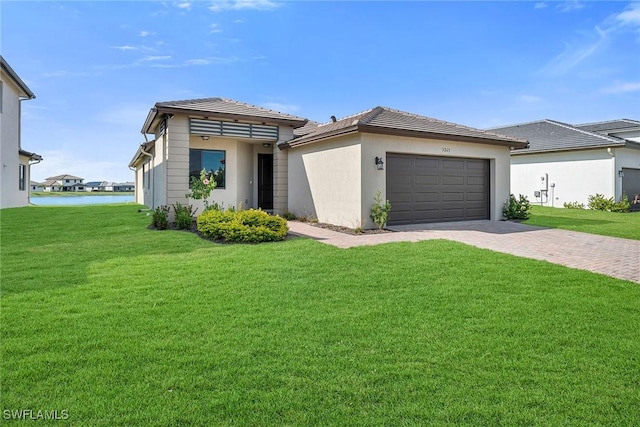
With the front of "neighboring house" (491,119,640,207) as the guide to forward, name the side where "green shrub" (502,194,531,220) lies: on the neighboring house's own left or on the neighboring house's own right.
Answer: on the neighboring house's own right

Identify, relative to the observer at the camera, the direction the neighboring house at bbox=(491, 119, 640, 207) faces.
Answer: facing the viewer and to the right of the viewer

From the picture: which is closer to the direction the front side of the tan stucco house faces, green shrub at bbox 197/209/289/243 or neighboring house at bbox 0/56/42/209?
the green shrub

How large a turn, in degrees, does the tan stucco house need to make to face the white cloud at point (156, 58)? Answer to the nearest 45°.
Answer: approximately 135° to its right

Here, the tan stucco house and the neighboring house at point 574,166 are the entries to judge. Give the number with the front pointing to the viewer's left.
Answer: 0
